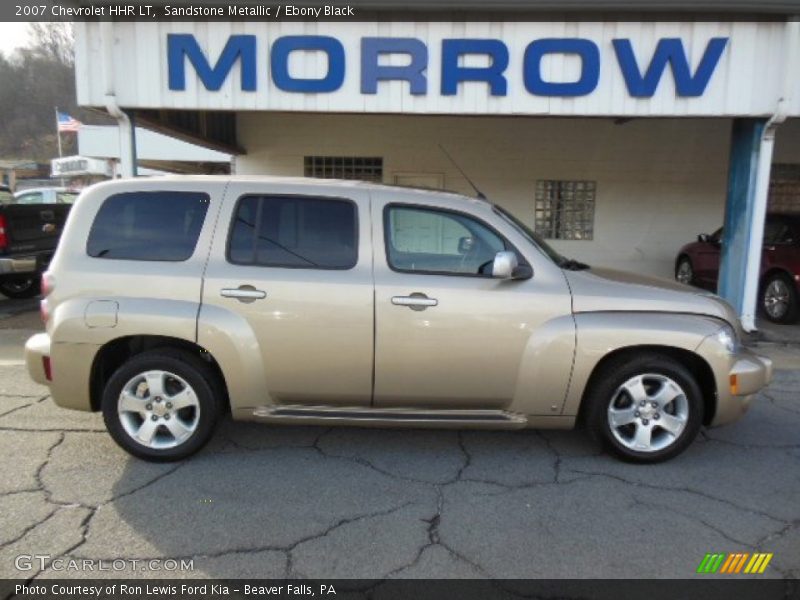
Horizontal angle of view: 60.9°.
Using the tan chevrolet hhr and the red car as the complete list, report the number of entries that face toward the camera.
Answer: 0

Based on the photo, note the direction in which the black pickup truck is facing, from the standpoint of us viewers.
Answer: facing away from the viewer and to the left of the viewer

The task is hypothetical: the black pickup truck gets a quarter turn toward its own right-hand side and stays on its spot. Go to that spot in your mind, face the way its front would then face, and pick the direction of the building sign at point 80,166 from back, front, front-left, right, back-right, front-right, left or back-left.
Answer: front-left

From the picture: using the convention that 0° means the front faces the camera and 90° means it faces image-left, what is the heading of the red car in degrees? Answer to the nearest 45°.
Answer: approximately 135°

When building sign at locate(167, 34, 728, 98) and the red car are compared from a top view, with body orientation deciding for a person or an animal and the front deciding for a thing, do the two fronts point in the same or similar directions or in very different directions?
very different directions

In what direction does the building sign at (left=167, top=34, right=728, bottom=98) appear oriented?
toward the camera

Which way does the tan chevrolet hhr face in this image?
to the viewer's right

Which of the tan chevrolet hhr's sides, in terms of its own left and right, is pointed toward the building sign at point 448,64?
left

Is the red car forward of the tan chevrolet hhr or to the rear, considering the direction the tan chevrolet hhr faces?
forward

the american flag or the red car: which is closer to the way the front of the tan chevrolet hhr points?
the red car

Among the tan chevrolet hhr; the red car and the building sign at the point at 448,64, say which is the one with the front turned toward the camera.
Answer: the building sign

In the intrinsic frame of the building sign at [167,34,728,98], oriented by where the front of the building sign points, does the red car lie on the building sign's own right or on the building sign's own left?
on the building sign's own left
